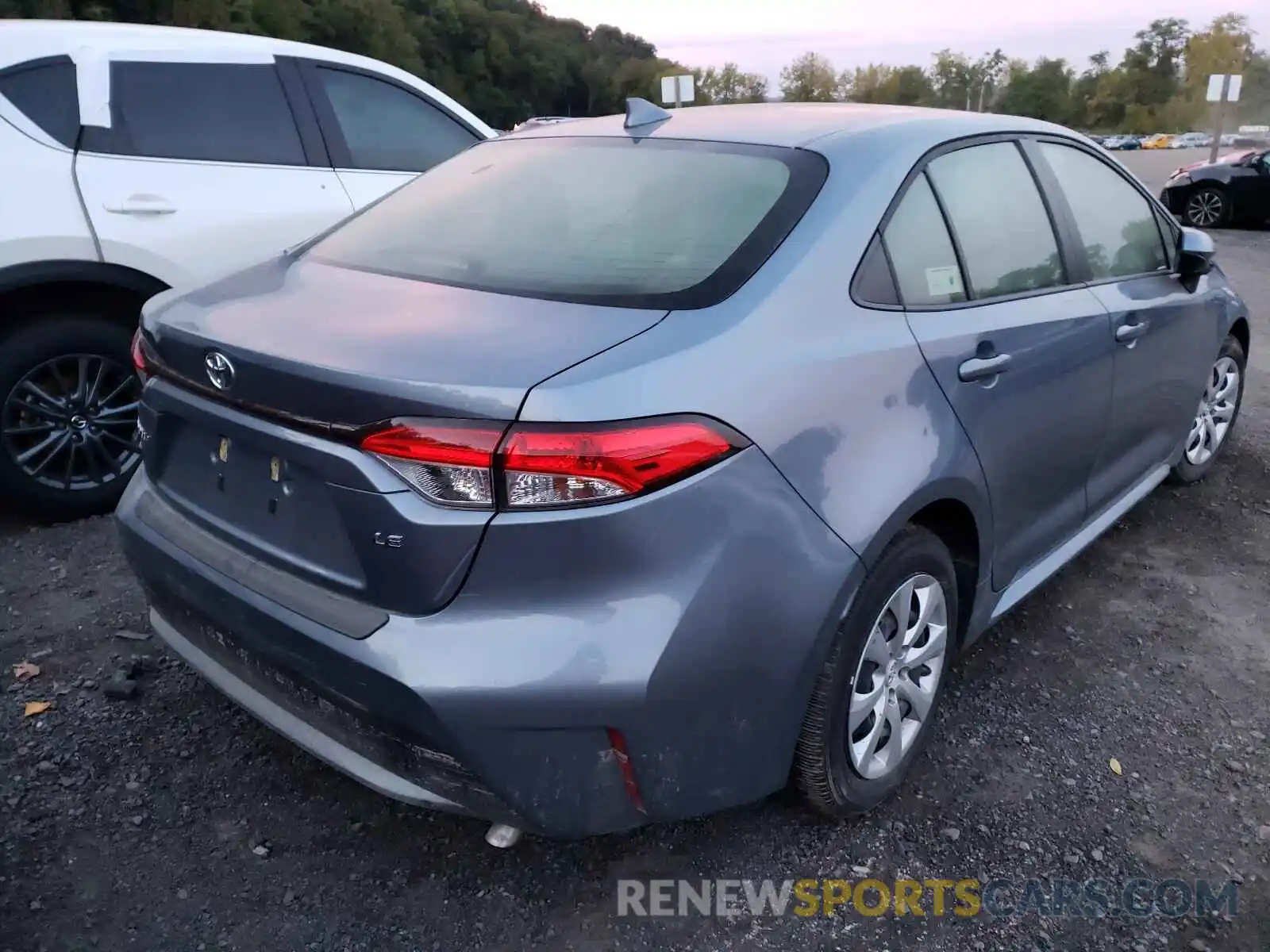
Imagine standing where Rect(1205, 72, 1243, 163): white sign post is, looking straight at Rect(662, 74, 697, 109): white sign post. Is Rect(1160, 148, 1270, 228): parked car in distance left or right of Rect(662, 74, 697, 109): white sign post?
left

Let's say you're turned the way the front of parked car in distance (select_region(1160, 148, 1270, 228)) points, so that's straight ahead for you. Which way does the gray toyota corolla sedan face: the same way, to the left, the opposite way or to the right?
to the right

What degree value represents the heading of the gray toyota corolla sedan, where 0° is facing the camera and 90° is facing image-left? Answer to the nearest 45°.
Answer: approximately 225°

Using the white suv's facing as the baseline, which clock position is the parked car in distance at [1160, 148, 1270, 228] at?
The parked car in distance is roughly at 11 o'clock from the white suv.

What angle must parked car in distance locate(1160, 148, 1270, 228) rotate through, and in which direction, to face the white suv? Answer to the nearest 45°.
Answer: approximately 90° to its left

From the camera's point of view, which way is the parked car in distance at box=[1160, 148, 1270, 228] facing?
to the viewer's left

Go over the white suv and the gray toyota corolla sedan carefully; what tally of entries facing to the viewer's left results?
0

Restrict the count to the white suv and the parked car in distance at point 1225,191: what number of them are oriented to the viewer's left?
1

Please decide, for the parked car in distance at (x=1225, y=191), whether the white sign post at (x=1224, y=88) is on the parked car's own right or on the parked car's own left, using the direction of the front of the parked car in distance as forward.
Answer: on the parked car's own right

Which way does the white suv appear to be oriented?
to the viewer's right

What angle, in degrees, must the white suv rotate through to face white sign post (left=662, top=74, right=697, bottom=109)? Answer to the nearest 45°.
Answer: approximately 45° to its left

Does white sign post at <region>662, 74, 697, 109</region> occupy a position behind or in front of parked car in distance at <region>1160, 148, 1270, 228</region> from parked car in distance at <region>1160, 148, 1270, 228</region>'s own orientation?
in front

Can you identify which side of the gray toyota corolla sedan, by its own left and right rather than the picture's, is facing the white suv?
left

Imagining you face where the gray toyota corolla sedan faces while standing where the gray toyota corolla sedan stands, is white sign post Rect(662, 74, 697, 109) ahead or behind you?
ahead
